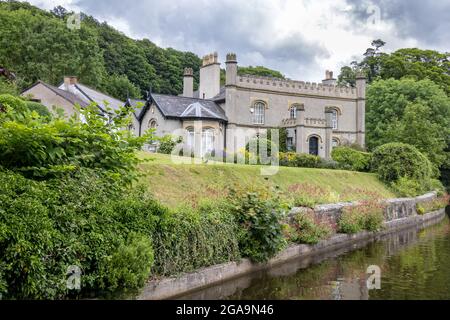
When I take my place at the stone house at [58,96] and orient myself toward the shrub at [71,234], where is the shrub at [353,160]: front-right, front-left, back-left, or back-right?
front-left

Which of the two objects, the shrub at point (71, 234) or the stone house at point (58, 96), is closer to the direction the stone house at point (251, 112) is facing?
the shrub

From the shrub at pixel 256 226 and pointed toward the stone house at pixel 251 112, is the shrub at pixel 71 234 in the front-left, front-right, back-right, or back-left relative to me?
back-left

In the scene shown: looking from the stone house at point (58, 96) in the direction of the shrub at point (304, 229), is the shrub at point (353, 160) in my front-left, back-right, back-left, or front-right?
front-left

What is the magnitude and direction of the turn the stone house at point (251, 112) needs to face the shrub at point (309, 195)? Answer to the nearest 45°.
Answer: approximately 45° to its right

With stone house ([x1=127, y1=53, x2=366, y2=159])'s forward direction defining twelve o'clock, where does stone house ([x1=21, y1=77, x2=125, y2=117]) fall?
stone house ([x1=21, y1=77, x2=125, y2=117]) is roughly at 4 o'clock from stone house ([x1=127, y1=53, x2=366, y2=159]).

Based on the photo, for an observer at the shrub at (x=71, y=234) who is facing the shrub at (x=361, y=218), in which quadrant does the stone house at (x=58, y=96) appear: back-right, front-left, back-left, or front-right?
front-left

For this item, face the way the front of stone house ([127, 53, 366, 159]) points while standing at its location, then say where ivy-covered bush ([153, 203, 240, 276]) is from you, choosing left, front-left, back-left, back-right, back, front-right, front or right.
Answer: front-right

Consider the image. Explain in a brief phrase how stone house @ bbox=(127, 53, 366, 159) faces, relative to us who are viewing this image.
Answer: facing the viewer and to the right of the viewer

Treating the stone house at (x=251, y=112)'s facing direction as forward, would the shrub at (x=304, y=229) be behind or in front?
in front

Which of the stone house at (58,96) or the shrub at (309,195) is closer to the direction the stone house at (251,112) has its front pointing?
the shrub
